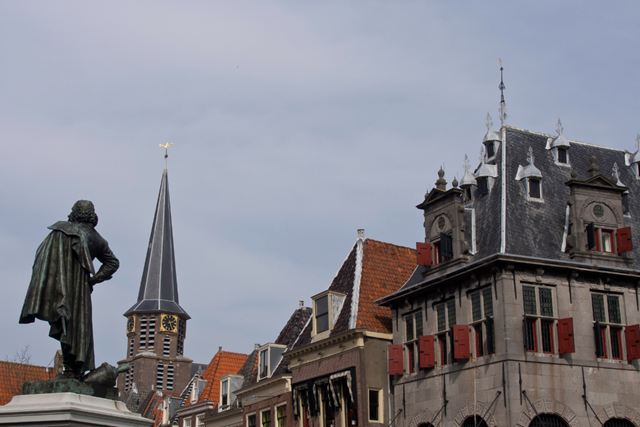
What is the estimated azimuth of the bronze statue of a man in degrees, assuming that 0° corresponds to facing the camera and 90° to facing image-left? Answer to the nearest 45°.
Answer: approximately 180°
